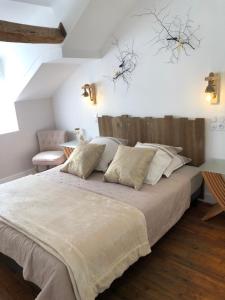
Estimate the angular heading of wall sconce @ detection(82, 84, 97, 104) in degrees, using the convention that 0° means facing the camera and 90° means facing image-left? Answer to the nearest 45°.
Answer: approximately 45°

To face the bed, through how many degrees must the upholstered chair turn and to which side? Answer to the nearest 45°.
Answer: approximately 45° to its left

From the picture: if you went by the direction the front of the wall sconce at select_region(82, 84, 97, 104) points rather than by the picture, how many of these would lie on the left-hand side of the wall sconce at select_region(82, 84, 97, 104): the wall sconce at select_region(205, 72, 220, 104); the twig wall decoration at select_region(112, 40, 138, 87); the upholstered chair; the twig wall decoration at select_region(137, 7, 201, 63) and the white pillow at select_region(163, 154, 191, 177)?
4

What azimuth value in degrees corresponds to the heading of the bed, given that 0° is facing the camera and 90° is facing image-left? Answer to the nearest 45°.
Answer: approximately 45°
